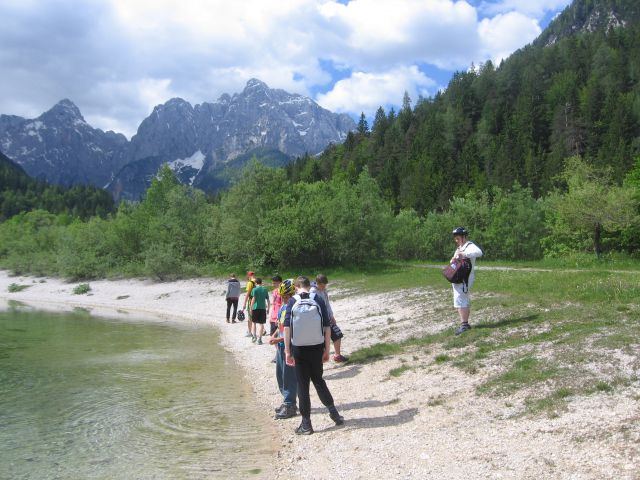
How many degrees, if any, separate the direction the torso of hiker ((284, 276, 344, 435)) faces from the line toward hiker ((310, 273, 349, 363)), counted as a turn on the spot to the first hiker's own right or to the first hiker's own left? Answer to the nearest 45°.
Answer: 0° — they already face them

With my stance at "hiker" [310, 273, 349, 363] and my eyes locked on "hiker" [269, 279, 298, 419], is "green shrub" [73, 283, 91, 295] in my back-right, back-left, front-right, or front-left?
back-right

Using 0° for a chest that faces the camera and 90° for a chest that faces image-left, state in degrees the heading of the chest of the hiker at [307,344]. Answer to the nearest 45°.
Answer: approximately 180°

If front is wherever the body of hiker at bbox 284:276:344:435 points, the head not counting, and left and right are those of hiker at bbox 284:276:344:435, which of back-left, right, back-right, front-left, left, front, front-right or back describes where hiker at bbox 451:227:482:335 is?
front-right

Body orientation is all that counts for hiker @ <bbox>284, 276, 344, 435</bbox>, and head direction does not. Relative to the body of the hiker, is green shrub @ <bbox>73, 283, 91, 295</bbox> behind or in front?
in front
